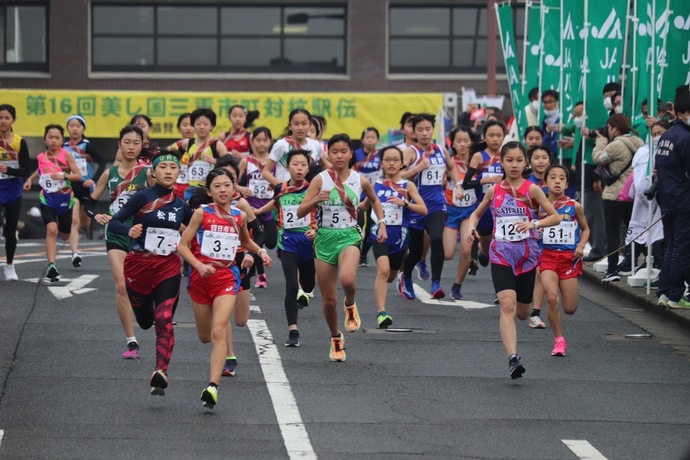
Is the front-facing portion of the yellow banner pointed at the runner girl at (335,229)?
yes

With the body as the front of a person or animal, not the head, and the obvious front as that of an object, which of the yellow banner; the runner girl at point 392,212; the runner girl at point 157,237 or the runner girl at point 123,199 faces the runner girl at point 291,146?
the yellow banner

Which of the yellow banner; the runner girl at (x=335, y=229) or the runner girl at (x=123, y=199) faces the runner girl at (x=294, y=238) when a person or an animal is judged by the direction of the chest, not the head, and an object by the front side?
the yellow banner

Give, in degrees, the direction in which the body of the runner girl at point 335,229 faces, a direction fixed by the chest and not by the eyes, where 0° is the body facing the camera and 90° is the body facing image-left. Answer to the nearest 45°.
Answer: approximately 0°

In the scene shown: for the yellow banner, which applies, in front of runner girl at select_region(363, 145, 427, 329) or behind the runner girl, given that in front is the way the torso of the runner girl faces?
behind

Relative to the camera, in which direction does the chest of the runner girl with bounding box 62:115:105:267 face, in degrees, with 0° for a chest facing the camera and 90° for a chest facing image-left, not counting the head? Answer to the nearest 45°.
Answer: approximately 0°

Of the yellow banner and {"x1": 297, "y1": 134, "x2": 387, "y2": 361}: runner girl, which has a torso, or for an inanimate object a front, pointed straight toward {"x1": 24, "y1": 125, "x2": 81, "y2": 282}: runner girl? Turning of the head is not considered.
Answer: the yellow banner
